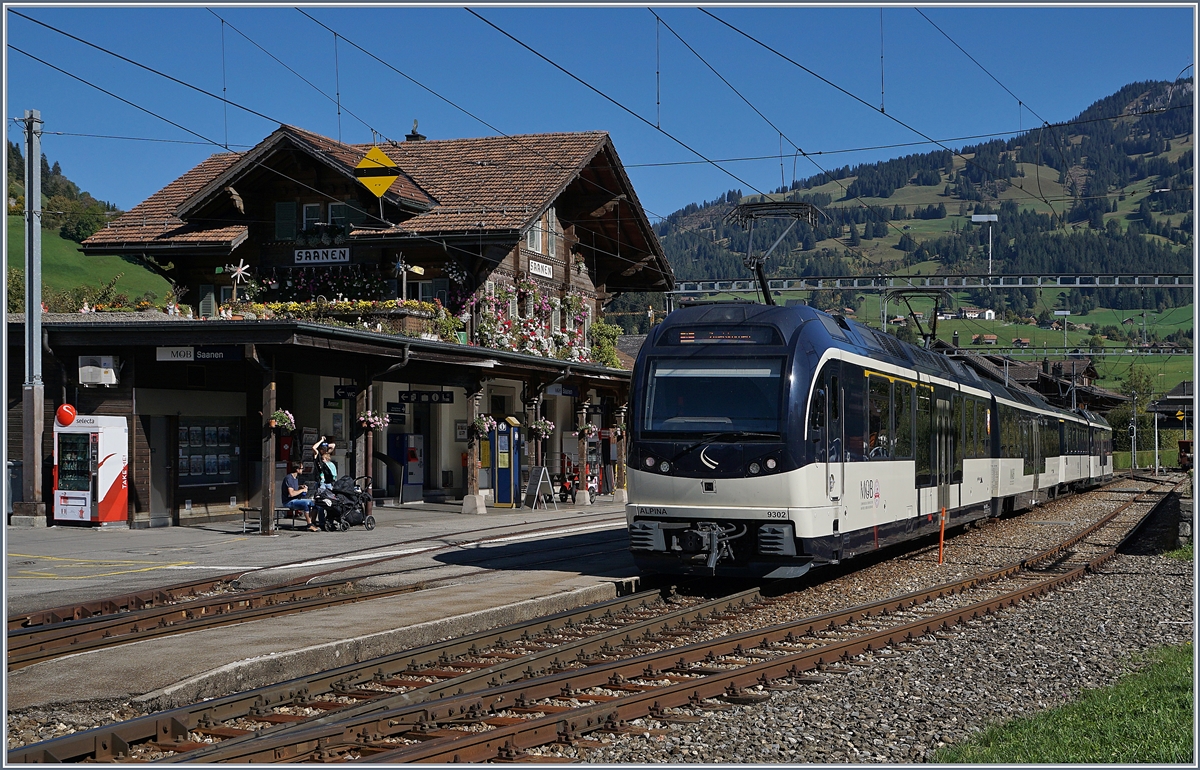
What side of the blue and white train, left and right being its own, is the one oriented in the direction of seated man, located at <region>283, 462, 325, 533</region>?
right

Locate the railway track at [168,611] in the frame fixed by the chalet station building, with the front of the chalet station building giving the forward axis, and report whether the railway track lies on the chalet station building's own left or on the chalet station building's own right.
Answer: on the chalet station building's own right

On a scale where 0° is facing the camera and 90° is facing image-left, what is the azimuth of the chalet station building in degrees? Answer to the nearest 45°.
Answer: approximately 315°

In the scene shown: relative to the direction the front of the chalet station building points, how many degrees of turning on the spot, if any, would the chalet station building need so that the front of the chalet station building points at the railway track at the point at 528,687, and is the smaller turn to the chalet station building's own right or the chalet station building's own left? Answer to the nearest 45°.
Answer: approximately 45° to the chalet station building's own right

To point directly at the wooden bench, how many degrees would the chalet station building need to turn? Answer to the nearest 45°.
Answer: approximately 45° to its right

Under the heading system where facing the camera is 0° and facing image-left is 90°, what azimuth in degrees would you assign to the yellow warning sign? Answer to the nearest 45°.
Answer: approximately 0°
